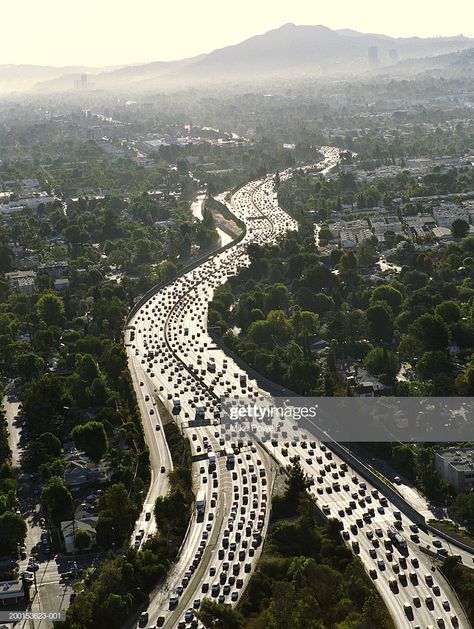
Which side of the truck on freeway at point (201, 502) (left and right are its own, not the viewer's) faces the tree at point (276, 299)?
back

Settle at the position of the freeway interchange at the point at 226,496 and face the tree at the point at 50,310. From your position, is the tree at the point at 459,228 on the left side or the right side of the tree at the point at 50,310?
right

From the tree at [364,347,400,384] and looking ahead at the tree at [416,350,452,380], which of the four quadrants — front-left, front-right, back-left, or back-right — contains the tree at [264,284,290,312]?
back-left

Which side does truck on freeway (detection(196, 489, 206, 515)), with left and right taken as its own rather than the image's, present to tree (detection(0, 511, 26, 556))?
right

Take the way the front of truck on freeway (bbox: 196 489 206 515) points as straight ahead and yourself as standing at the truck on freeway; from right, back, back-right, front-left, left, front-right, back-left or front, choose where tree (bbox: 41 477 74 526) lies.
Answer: right
